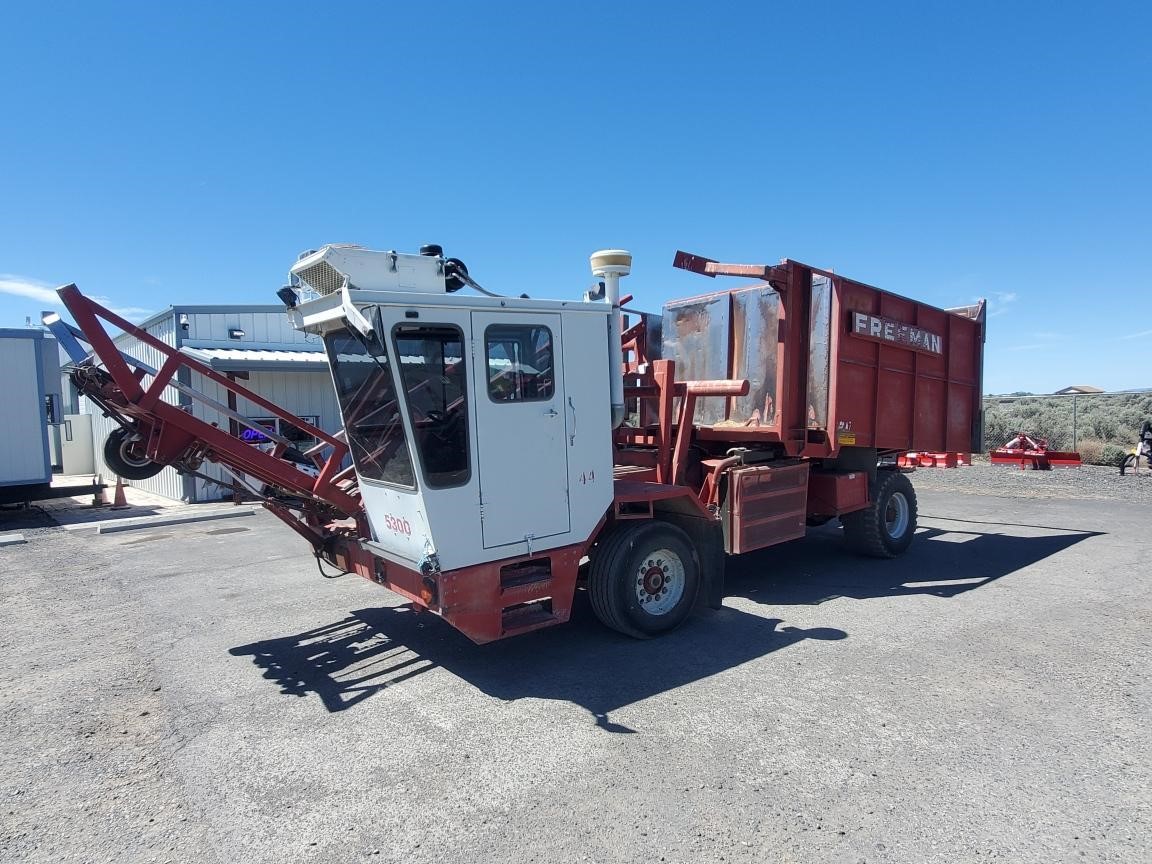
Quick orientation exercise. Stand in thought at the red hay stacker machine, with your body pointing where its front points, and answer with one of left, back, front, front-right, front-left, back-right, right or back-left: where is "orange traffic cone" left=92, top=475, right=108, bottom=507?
right

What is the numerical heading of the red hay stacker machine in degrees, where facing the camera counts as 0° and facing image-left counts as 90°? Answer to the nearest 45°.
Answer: approximately 45°

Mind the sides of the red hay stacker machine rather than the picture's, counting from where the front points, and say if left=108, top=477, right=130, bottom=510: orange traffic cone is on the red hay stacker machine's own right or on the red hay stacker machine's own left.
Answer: on the red hay stacker machine's own right

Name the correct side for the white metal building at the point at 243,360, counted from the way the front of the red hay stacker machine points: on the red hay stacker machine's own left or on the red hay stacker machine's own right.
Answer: on the red hay stacker machine's own right

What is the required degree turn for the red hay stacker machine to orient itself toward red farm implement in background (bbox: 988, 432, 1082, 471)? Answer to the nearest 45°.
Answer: approximately 180°
